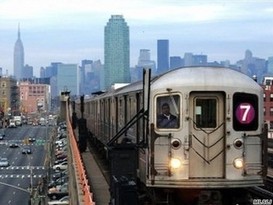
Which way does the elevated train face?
toward the camera
